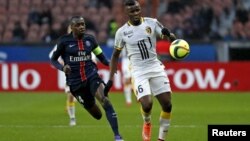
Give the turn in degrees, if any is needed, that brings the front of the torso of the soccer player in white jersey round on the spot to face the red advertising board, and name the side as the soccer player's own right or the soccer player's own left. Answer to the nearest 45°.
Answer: approximately 180°

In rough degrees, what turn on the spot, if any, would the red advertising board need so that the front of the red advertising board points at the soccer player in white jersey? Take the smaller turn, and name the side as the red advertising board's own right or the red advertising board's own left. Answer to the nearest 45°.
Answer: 0° — it already faces them

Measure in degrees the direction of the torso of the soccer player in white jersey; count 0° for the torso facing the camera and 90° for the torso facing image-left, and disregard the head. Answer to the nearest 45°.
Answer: approximately 0°

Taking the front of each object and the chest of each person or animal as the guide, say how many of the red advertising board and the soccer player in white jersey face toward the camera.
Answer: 2

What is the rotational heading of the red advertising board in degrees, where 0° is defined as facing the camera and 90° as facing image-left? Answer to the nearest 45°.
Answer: approximately 0°
